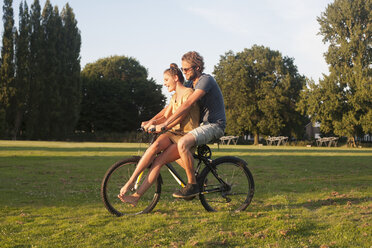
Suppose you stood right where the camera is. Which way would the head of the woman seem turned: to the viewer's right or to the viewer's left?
to the viewer's left

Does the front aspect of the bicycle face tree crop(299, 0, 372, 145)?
no

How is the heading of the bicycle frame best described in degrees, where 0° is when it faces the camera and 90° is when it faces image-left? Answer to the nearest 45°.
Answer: approximately 90°

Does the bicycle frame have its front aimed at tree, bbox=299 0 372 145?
no

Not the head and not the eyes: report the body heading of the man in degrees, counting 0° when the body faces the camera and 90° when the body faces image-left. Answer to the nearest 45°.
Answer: approximately 90°

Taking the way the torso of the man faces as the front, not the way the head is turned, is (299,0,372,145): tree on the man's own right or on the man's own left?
on the man's own right

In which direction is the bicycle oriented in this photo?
to the viewer's left
